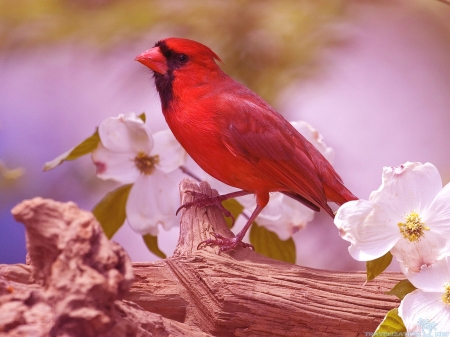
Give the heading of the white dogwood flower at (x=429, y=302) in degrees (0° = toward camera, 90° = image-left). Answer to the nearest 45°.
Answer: approximately 0°

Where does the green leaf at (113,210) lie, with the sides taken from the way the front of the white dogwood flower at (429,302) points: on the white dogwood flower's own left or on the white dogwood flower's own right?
on the white dogwood flower's own right

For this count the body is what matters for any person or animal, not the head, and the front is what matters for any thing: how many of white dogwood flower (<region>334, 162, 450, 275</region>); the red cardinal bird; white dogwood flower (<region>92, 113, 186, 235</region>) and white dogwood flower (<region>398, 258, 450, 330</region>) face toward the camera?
3

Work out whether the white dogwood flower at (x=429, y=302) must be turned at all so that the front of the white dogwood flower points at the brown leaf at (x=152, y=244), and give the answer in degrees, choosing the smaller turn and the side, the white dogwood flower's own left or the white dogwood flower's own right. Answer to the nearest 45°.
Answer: approximately 135° to the white dogwood flower's own right

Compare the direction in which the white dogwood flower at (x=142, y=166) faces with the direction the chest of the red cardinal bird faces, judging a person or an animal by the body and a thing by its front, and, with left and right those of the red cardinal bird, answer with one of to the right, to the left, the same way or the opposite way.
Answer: to the left

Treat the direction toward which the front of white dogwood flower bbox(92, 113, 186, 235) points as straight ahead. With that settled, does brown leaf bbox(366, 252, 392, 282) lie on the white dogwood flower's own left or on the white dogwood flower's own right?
on the white dogwood flower's own left

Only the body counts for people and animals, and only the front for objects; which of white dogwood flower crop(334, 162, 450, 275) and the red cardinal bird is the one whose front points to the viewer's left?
the red cardinal bird

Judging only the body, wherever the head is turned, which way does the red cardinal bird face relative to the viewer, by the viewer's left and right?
facing to the left of the viewer

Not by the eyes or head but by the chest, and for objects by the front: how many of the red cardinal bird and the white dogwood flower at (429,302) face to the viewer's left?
1
